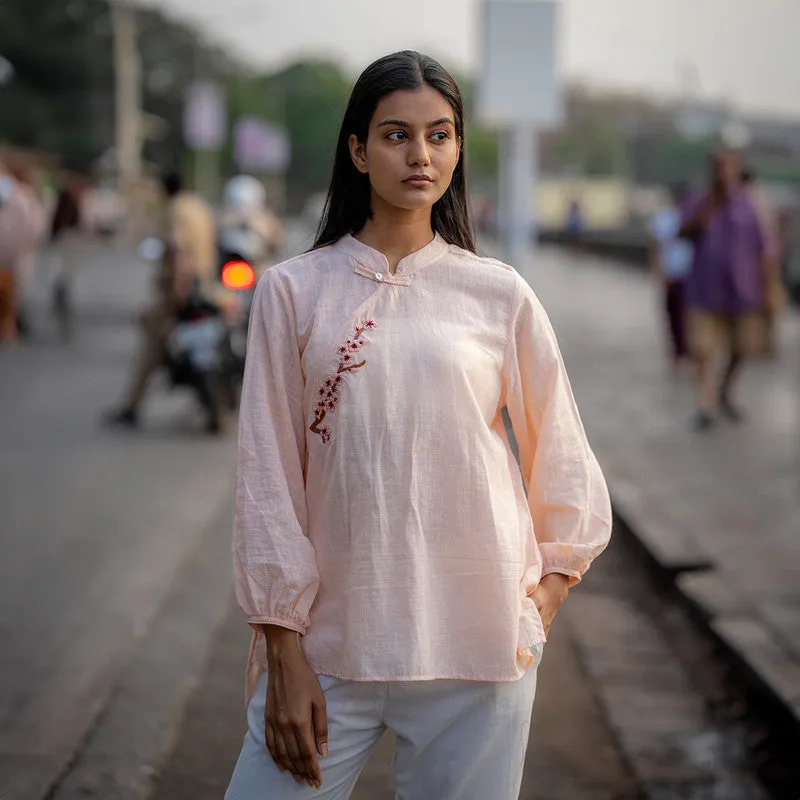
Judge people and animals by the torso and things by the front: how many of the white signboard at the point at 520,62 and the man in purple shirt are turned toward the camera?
2

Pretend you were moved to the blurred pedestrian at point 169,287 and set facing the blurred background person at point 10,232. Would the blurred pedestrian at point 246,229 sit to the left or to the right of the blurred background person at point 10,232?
right

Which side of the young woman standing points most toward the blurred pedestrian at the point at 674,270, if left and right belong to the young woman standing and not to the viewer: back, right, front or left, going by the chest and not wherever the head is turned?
back

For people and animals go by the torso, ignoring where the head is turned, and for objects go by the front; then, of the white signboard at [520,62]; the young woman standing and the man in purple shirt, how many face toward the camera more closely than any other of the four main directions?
3

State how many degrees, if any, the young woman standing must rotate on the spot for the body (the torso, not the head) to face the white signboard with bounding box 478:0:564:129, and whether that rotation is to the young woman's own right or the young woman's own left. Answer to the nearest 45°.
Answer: approximately 180°

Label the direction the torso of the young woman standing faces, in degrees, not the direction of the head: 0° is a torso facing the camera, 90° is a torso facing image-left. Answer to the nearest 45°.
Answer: approximately 0°

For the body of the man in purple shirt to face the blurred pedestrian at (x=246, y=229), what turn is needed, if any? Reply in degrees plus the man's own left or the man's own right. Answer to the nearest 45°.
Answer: approximately 90° to the man's own right

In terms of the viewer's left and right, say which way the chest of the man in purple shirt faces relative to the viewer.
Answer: facing the viewer

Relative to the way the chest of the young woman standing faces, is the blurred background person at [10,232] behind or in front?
behind
